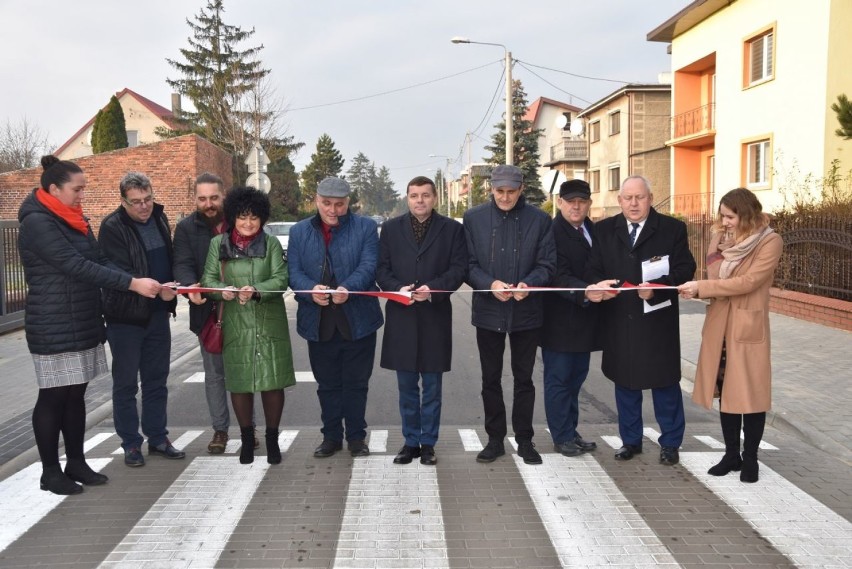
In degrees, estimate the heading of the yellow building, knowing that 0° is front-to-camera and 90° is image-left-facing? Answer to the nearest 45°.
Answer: approximately 45°

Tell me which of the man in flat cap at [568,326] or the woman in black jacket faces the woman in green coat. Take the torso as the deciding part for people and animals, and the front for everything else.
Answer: the woman in black jacket

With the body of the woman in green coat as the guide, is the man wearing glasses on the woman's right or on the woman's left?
on the woman's right

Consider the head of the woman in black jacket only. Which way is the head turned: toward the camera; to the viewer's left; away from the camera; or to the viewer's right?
to the viewer's right

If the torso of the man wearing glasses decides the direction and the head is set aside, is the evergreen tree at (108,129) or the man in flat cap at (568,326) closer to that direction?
the man in flat cap

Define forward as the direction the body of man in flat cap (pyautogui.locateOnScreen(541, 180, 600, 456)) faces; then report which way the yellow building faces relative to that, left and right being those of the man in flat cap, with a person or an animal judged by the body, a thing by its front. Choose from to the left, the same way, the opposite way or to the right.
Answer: to the right

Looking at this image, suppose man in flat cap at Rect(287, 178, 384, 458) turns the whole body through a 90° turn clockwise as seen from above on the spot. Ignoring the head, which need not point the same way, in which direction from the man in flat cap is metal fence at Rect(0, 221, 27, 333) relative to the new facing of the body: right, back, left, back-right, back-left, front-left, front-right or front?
front-right

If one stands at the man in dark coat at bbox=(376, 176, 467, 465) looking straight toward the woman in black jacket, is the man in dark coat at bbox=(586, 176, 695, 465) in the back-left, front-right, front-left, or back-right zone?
back-left

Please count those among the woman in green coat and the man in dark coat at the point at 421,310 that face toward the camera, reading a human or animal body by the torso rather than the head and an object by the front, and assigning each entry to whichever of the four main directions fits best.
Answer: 2

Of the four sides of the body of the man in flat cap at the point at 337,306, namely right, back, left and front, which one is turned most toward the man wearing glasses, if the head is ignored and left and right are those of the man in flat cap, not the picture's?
right

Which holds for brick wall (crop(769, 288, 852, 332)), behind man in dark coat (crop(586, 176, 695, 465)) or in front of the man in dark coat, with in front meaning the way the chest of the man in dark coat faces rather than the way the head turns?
behind
